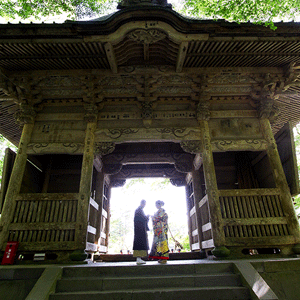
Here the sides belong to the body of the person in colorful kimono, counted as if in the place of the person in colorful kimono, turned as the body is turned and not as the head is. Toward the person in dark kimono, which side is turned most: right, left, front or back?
front

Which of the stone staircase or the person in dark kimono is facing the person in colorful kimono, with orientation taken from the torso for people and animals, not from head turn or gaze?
the person in dark kimono

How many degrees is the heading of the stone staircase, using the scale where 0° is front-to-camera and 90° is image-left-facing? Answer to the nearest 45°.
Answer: approximately 0°

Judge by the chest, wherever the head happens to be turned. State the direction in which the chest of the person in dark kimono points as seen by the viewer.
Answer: to the viewer's right

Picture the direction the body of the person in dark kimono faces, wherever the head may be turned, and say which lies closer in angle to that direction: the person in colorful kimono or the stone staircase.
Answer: the person in colorful kimono

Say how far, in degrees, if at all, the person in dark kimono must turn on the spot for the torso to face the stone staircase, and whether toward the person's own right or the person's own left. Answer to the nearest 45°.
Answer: approximately 90° to the person's own right

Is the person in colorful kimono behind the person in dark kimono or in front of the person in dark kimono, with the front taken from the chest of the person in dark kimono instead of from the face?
in front

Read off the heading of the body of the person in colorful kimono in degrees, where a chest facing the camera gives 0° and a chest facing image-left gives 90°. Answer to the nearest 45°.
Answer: approximately 0°

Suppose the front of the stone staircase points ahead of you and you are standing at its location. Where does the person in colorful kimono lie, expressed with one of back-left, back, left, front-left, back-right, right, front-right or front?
back
